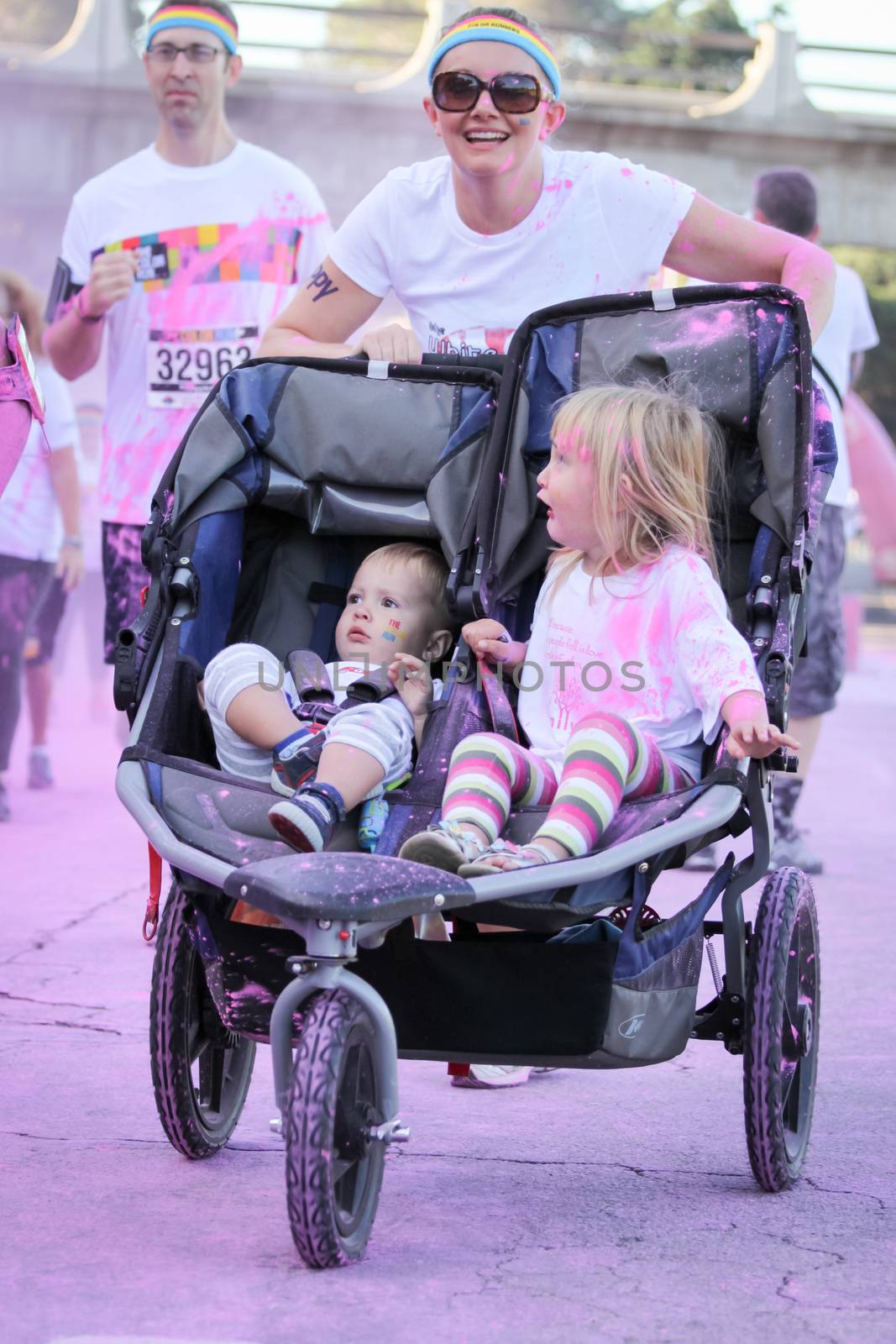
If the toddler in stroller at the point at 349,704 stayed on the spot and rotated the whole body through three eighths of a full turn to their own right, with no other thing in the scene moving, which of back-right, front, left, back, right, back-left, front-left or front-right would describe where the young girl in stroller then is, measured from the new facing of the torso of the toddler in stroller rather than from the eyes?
right

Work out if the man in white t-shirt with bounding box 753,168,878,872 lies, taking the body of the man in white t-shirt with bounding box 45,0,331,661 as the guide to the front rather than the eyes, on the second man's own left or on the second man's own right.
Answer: on the second man's own left

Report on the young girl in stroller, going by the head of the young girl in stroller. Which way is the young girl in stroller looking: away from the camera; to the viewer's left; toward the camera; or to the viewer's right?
to the viewer's left

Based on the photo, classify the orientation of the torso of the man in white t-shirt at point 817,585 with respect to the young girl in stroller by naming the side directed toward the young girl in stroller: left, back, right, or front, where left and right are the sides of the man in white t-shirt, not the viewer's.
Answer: back

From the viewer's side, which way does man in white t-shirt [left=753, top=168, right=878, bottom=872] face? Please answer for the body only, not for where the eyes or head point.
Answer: away from the camera

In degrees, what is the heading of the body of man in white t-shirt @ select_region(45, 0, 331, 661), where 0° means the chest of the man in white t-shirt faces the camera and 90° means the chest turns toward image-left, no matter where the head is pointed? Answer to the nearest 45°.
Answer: approximately 0°

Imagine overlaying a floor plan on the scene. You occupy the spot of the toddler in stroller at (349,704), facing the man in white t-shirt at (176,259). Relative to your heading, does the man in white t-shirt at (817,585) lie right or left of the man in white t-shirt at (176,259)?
right

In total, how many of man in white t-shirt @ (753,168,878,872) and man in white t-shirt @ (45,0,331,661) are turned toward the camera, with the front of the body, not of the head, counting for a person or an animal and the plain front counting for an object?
1

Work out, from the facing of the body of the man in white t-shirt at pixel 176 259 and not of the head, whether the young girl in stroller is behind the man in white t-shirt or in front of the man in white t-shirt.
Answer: in front

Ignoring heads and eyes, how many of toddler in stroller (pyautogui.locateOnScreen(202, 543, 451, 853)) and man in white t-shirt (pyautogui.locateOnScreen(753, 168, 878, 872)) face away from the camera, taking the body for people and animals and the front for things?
1

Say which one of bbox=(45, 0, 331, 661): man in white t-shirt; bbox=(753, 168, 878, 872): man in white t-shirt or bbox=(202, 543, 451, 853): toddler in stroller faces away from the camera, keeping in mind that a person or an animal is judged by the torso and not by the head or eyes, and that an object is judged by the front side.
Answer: bbox=(753, 168, 878, 872): man in white t-shirt

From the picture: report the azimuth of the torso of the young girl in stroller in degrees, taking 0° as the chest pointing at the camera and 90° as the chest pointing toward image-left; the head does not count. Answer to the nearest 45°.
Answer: approximately 45°
